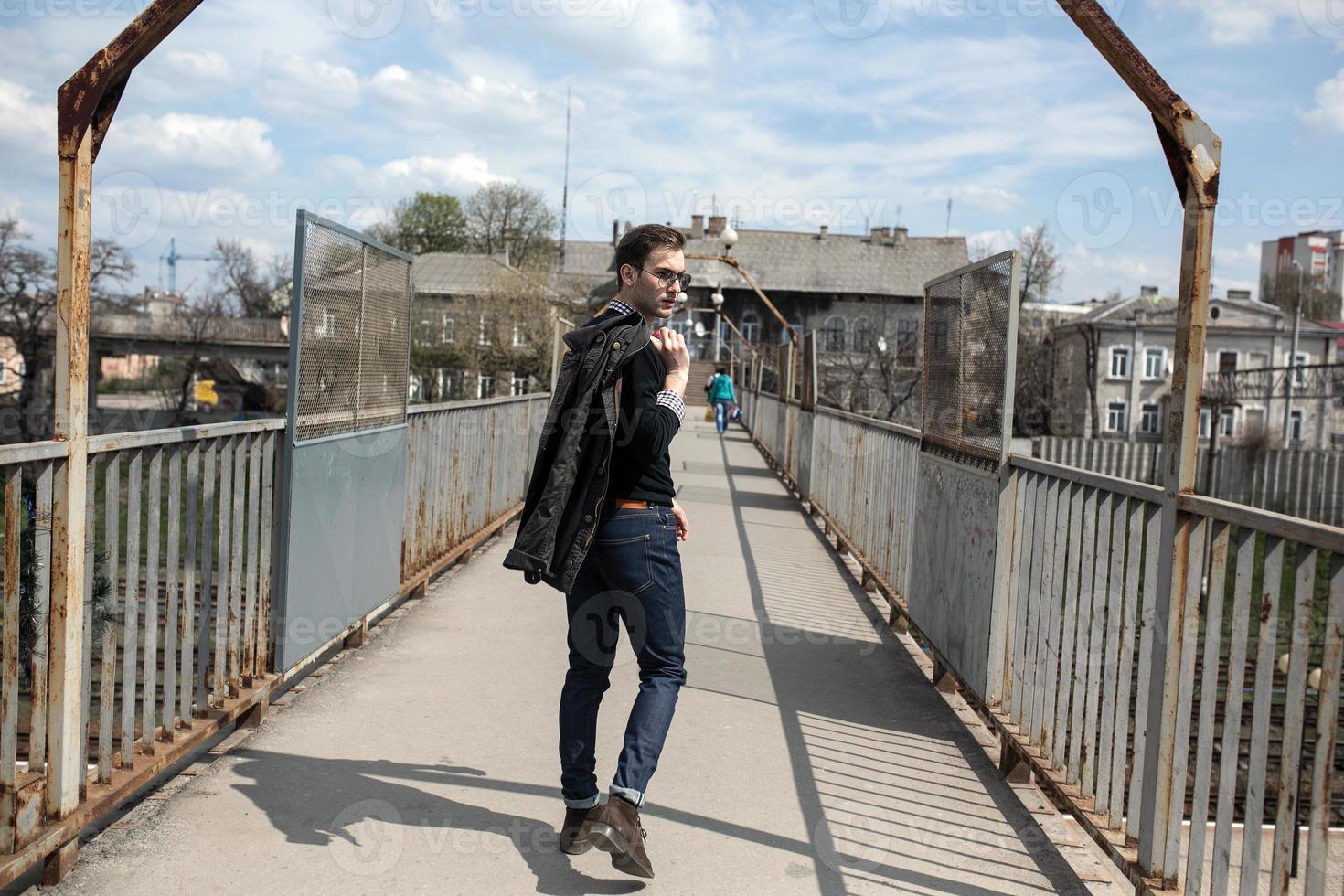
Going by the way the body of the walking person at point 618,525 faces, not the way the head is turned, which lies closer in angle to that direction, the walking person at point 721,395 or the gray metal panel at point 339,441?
the walking person

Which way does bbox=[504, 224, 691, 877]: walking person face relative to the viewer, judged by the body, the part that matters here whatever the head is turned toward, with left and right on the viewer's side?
facing away from the viewer and to the right of the viewer

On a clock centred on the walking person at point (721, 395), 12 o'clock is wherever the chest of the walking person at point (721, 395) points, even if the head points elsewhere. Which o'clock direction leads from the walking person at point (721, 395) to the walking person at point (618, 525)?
the walking person at point (618, 525) is roughly at 6 o'clock from the walking person at point (721, 395).

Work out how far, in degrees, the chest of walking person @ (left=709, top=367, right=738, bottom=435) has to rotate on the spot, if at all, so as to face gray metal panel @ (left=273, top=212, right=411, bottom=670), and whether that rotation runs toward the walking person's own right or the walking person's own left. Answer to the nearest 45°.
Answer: approximately 180°

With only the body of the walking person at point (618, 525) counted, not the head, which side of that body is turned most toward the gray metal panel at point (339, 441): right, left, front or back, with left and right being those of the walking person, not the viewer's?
left

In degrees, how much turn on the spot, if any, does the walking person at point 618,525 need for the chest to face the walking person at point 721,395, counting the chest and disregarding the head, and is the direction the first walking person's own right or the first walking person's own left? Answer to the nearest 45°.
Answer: approximately 45° to the first walking person's own left

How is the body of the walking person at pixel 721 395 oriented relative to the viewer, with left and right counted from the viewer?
facing away from the viewer
